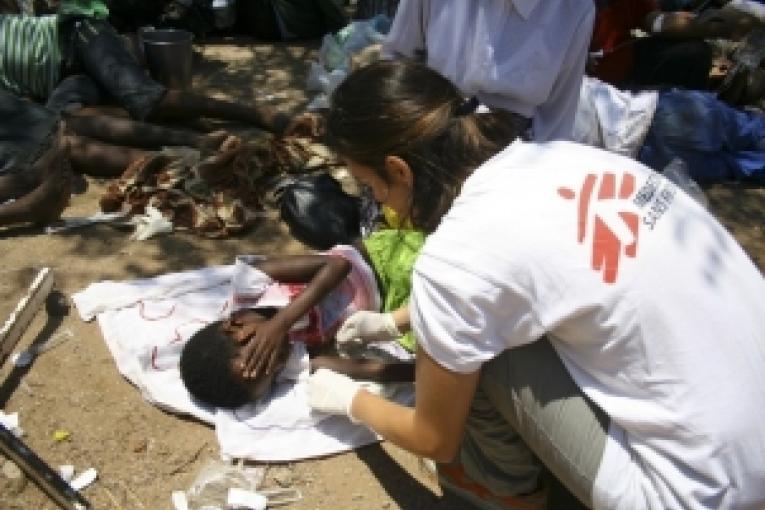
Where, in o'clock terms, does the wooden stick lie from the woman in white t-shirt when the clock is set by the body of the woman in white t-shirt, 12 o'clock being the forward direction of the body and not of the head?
The wooden stick is roughly at 11 o'clock from the woman in white t-shirt.

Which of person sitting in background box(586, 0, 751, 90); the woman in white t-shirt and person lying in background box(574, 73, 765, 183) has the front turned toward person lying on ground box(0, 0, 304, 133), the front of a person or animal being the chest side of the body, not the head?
the woman in white t-shirt

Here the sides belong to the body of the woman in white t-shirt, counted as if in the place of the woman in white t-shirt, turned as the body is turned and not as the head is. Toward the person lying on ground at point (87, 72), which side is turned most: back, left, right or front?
front

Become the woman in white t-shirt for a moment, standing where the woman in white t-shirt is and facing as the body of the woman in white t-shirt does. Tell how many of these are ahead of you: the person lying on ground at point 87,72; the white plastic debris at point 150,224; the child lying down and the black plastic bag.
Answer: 4

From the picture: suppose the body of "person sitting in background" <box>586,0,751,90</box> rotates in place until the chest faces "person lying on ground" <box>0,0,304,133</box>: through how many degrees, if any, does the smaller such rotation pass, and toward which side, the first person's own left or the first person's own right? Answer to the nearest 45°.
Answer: approximately 135° to the first person's own right

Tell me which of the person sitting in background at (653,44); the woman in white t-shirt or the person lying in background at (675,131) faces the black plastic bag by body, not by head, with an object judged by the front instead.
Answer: the woman in white t-shirt

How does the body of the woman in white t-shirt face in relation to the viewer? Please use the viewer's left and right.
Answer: facing away from the viewer and to the left of the viewer

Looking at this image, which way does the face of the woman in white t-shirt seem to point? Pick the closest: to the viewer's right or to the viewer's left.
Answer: to the viewer's left

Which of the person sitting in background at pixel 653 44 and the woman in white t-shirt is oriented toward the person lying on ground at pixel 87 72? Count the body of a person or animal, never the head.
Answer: the woman in white t-shirt
